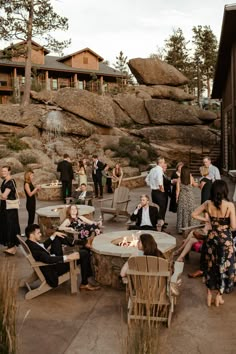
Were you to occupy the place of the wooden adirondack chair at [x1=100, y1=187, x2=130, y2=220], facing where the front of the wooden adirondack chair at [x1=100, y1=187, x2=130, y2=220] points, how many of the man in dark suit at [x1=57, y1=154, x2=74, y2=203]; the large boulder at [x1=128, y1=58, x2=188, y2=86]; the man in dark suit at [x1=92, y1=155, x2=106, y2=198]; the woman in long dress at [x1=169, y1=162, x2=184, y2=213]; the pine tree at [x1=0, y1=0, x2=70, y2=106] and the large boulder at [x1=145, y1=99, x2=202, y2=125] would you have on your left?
0

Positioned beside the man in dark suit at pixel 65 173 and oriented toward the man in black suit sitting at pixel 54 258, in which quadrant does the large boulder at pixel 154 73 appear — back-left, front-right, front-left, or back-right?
back-left

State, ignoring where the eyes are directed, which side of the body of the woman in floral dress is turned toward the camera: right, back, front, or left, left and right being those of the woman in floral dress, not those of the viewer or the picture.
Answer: back

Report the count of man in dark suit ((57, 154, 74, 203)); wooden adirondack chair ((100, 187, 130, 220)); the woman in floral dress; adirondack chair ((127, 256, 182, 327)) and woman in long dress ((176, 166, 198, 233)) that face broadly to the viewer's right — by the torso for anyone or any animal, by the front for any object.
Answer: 0

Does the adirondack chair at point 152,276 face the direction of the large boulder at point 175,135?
yes

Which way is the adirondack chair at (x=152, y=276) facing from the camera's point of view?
away from the camera

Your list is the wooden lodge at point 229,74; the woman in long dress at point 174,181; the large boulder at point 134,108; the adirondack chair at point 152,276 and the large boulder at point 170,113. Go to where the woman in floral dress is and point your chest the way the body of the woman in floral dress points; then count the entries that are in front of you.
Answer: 4

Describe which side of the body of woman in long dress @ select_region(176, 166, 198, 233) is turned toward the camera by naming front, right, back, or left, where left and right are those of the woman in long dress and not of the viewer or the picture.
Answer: back

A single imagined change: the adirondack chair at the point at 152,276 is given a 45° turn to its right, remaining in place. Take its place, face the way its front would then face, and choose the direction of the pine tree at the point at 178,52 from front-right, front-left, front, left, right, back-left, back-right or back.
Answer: front-left

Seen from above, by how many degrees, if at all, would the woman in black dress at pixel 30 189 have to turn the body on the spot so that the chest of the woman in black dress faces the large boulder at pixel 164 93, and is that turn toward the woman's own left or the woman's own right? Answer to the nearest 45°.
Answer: approximately 45° to the woman's own left

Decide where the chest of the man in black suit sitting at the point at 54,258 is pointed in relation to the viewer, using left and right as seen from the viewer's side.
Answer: facing to the right of the viewer

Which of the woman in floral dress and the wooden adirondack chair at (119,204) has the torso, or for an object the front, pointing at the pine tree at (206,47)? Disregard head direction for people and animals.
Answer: the woman in floral dress

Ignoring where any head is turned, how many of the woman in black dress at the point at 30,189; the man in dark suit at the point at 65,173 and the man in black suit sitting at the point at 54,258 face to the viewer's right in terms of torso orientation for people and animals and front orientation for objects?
2

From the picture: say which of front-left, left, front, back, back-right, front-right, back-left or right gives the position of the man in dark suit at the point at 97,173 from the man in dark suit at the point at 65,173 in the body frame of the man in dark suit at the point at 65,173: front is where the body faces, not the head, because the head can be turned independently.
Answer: front-right

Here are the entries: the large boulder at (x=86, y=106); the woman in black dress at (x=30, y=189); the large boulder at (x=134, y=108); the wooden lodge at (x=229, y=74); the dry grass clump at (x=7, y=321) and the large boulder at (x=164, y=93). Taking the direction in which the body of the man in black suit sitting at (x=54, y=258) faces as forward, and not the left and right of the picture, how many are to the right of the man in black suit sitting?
1

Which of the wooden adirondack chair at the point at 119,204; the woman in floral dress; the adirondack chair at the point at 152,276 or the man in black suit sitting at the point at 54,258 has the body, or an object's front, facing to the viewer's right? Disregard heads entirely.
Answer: the man in black suit sitting

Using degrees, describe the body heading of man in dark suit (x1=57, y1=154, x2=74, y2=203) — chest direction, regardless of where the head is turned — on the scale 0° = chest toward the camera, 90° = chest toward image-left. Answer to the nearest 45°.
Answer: approximately 180°

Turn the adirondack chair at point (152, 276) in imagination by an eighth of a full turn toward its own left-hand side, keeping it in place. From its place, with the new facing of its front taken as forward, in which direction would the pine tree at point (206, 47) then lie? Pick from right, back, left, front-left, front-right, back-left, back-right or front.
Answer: front-right

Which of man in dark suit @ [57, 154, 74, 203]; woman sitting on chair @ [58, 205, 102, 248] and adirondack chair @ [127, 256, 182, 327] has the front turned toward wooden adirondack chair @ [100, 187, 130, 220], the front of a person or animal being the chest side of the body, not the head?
the adirondack chair

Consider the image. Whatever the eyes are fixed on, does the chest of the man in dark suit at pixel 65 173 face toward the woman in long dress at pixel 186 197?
no

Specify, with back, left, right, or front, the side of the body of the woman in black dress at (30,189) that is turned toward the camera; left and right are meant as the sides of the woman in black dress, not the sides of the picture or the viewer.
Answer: right
